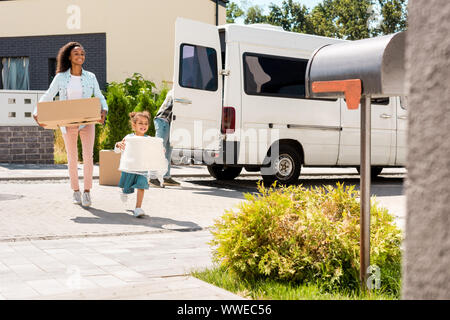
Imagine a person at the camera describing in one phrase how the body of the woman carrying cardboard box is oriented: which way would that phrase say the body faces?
toward the camera

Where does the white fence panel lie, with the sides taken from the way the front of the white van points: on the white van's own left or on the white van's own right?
on the white van's own left

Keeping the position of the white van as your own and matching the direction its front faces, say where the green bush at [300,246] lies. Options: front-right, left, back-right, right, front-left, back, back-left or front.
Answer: back-right

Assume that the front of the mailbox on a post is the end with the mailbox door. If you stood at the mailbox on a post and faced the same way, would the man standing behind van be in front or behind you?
in front

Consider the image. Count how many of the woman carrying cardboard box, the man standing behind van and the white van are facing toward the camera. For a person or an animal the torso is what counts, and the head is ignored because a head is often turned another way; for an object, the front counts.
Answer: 1

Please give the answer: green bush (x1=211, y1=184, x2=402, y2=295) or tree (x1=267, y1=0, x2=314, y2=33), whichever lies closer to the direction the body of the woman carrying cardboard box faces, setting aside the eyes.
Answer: the green bush

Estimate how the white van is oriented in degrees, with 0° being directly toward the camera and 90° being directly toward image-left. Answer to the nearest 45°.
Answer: approximately 225°

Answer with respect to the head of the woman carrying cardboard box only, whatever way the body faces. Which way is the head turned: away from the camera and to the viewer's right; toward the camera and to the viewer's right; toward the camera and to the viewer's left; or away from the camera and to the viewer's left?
toward the camera and to the viewer's right

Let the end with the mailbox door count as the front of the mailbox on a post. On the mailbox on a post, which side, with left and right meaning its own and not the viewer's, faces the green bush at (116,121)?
front

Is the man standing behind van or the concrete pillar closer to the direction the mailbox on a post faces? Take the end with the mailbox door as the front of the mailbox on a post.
the man standing behind van

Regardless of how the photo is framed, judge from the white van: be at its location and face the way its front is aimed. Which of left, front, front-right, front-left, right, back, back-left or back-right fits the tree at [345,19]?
front-left

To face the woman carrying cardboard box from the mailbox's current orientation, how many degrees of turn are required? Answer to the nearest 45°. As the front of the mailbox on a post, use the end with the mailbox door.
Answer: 0° — it already faces them

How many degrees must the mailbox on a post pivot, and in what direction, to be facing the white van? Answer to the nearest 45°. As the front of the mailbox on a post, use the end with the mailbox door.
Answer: approximately 45° to its right

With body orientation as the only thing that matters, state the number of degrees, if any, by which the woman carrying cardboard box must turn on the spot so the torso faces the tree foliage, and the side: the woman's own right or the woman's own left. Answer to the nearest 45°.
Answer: approximately 135° to the woman's own left
